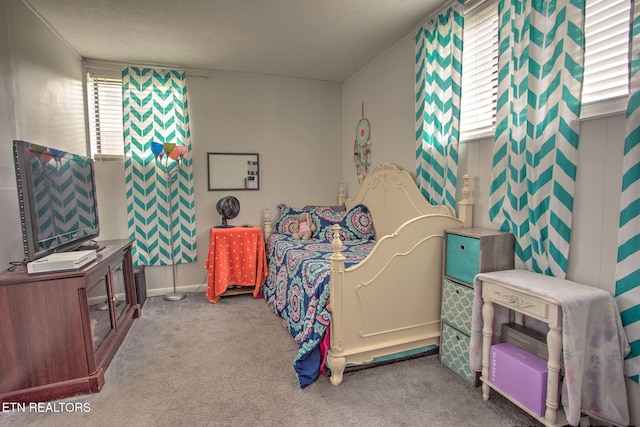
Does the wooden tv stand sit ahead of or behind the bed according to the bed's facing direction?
ahead

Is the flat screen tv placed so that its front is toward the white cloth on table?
yes

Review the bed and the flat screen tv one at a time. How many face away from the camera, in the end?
0

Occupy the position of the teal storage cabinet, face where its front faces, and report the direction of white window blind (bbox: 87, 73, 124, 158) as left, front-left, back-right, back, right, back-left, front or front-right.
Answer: front-right

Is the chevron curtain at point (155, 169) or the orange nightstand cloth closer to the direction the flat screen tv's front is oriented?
the orange nightstand cloth

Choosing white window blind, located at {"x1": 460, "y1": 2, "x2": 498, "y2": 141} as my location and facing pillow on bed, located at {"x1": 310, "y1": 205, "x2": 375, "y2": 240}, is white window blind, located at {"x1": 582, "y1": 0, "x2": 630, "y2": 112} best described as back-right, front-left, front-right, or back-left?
back-left

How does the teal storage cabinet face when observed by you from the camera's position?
facing the viewer and to the left of the viewer

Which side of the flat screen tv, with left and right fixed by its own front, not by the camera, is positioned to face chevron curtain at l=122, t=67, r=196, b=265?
left

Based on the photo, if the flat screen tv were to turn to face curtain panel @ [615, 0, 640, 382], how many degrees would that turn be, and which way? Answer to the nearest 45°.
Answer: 0° — it already faces it
